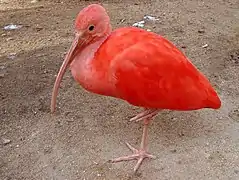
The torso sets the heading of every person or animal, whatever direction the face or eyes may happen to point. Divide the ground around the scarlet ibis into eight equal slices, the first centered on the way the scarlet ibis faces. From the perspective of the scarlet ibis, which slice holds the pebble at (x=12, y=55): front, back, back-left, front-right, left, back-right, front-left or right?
front-right

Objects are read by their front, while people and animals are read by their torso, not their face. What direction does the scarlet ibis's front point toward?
to the viewer's left

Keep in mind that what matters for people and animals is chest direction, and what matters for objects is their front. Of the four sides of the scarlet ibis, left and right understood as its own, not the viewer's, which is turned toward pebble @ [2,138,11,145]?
front
